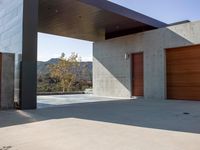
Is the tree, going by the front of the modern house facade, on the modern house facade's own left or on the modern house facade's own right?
on the modern house facade's own right

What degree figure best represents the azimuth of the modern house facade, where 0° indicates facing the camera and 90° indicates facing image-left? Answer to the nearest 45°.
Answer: approximately 45°
